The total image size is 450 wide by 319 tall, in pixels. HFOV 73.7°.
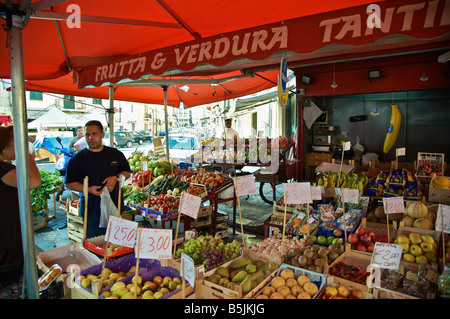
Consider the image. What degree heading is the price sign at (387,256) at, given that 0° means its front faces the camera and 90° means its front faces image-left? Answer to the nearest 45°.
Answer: approximately 0°

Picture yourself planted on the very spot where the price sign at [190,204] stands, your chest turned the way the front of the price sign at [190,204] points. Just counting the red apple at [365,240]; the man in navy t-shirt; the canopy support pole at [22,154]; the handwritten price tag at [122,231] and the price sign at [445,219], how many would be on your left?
2

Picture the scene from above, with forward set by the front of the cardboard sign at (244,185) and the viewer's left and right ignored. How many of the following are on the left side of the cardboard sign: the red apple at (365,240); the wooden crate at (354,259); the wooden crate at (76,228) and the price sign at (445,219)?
3

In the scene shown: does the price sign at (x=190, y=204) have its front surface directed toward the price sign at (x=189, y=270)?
yes

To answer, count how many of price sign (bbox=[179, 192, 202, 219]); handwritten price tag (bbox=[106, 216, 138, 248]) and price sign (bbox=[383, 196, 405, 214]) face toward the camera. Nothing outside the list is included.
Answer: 3

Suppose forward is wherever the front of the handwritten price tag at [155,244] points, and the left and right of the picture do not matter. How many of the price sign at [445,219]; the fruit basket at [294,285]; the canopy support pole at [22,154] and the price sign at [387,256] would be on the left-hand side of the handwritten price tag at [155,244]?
3
